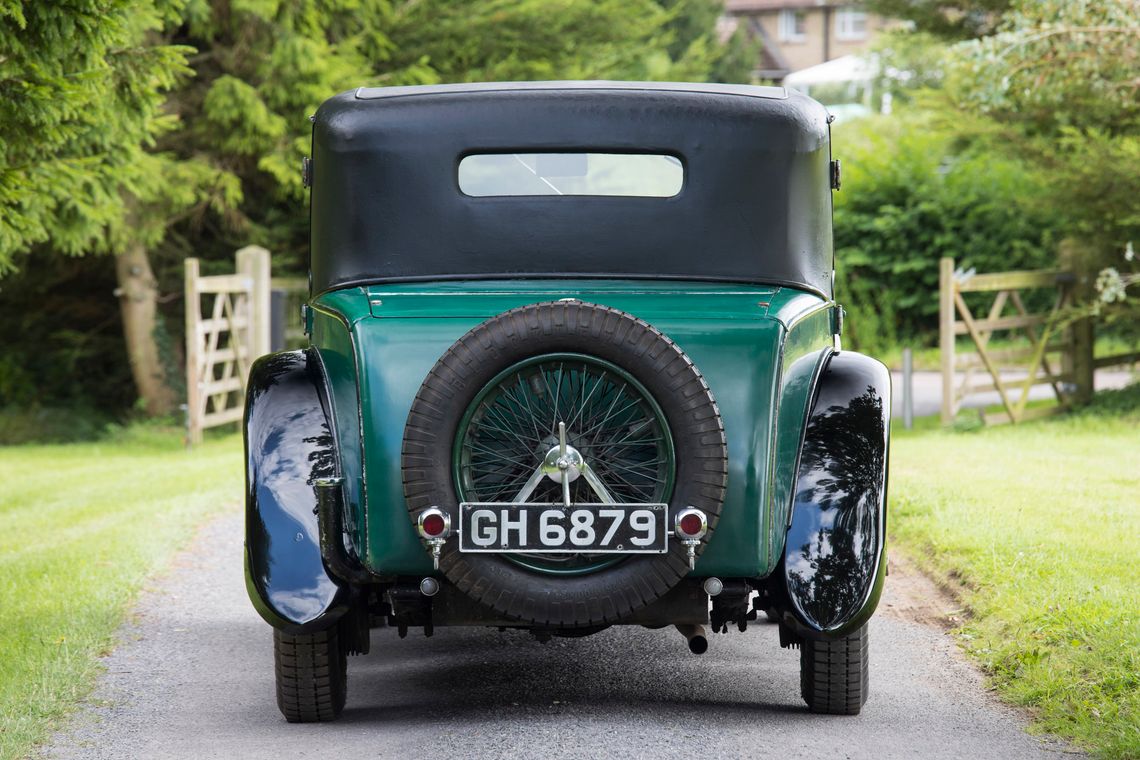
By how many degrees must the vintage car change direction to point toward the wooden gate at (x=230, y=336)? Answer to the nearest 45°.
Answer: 0° — it already faces it

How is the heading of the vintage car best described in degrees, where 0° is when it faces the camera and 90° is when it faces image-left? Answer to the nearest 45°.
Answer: approximately 180°

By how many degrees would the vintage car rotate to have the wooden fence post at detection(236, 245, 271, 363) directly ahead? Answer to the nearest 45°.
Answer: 0° — it already faces it
